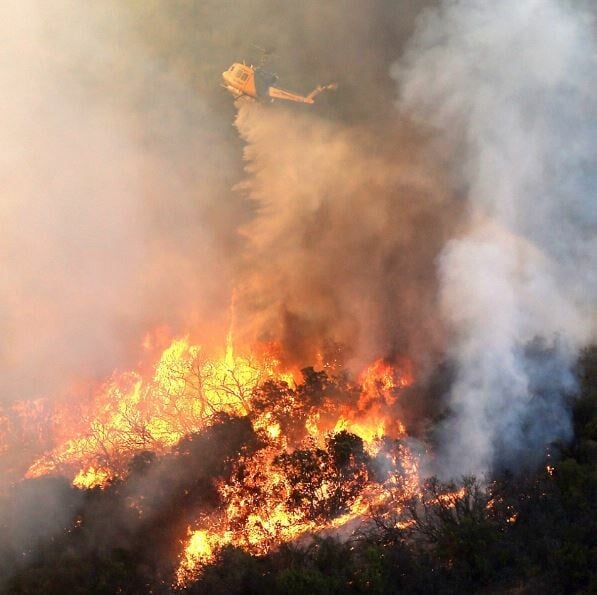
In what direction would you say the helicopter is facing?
to the viewer's left
